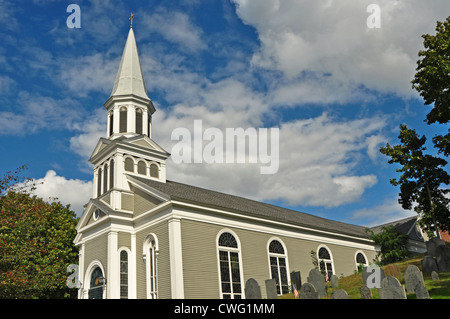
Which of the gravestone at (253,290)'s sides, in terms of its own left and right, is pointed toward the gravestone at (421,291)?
left

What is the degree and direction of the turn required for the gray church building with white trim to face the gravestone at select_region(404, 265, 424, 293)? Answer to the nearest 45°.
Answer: approximately 90° to its left

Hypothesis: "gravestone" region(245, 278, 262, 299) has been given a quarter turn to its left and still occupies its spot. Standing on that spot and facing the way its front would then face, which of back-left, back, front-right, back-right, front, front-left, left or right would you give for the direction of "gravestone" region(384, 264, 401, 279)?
front-left

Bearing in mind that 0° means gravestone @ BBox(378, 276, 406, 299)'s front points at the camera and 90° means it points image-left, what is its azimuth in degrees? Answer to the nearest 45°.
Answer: approximately 0°

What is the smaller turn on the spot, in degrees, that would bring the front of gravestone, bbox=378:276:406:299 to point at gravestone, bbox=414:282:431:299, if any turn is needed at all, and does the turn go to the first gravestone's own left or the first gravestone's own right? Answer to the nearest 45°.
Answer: approximately 135° to the first gravestone's own left

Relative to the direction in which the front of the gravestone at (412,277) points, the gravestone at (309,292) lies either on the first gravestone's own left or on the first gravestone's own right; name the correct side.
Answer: on the first gravestone's own right

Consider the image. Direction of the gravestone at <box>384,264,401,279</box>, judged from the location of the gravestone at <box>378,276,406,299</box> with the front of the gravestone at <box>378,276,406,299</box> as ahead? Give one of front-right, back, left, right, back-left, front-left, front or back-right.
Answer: back

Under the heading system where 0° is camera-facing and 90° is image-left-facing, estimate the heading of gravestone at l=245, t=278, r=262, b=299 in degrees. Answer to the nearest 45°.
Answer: approximately 0°

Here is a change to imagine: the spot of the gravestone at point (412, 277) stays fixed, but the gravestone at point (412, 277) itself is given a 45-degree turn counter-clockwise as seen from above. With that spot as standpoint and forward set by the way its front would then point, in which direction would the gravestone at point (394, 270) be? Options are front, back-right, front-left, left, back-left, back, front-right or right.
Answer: back-left

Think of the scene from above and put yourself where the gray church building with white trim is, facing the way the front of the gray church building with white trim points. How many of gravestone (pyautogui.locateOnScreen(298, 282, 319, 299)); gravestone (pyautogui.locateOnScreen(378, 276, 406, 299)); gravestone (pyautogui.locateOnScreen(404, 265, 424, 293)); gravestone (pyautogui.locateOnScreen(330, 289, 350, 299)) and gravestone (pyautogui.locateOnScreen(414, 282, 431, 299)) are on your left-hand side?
5

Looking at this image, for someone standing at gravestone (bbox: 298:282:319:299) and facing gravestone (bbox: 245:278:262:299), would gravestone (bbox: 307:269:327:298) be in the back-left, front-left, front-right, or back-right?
back-right
